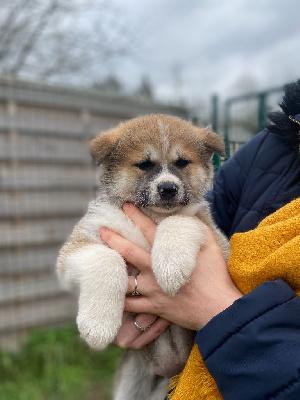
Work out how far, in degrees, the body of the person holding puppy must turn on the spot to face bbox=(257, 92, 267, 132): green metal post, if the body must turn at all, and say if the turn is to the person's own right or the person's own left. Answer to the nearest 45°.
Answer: approximately 135° to the person's own right

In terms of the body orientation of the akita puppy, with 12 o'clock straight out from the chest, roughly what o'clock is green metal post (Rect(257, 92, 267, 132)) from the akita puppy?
The green metal post is roughly at 7 o'clock from the akita puppy.

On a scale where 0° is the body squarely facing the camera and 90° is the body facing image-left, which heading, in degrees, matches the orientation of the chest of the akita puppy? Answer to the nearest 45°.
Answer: approximately 0°
